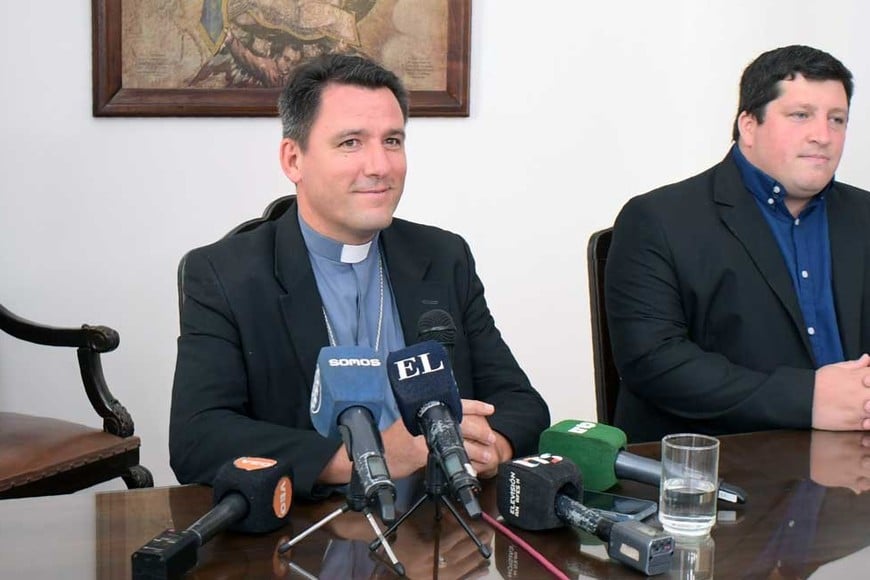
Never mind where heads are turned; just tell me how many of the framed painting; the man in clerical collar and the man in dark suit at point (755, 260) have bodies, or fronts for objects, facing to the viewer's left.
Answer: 0

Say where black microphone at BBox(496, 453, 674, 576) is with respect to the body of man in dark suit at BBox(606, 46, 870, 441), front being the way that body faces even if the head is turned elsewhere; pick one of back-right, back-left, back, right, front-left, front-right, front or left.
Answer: front-right

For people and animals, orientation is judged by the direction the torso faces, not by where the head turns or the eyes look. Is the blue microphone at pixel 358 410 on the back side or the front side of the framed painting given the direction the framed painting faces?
on the front side

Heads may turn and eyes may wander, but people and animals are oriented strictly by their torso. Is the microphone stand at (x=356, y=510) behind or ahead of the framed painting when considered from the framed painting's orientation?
ahead

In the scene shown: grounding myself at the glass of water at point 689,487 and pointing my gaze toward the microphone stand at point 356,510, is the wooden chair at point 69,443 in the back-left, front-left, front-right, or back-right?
front-right

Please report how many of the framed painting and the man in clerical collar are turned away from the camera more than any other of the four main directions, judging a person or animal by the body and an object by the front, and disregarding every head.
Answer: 0

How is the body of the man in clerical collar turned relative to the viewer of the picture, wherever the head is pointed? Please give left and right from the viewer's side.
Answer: facing the viewer and to the right of the viewer

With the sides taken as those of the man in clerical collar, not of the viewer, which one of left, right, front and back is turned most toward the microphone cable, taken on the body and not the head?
front

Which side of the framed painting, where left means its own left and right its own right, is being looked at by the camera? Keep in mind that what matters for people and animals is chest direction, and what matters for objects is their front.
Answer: front

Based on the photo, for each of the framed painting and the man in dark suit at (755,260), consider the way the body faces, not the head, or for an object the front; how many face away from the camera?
0
